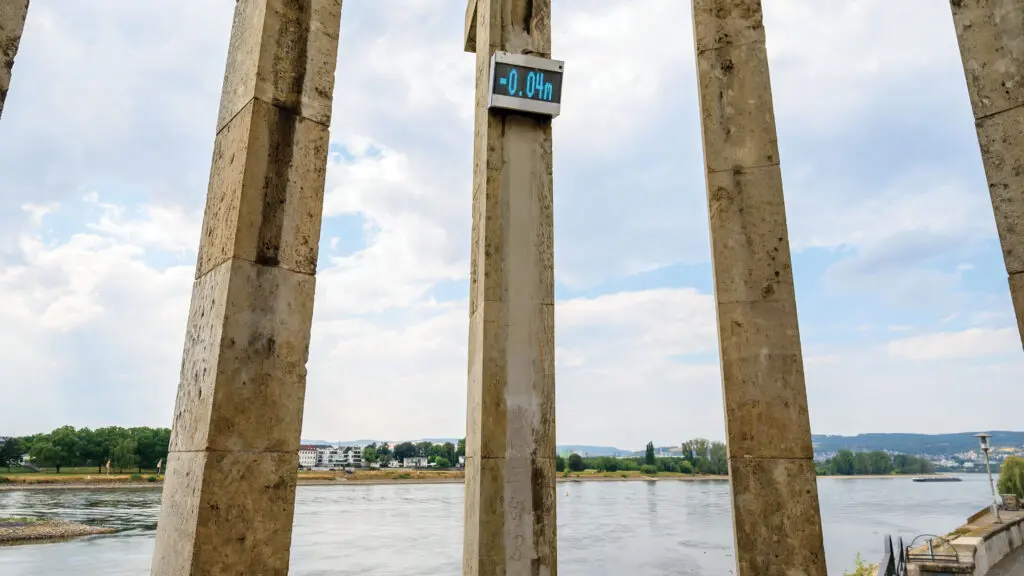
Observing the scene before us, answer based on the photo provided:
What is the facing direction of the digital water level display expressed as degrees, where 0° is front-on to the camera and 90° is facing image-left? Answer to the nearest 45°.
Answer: approximately 0°

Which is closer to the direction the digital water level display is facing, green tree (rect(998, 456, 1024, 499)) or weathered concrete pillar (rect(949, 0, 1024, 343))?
the weathered concrete pillar

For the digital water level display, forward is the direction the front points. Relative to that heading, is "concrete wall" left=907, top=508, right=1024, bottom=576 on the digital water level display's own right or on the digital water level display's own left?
on the digital water level display's own left

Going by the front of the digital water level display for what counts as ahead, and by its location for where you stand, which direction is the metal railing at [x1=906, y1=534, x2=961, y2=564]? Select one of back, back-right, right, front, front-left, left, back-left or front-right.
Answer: back-left

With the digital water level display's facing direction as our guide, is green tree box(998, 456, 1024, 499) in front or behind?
behind

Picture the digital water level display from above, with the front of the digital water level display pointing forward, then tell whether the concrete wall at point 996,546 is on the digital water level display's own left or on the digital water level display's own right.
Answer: on the digital water level display's own left

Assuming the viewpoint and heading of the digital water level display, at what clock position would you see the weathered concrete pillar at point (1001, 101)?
The weathered concrete pillar is roughly at 10 o'clock from the digital water level display.
